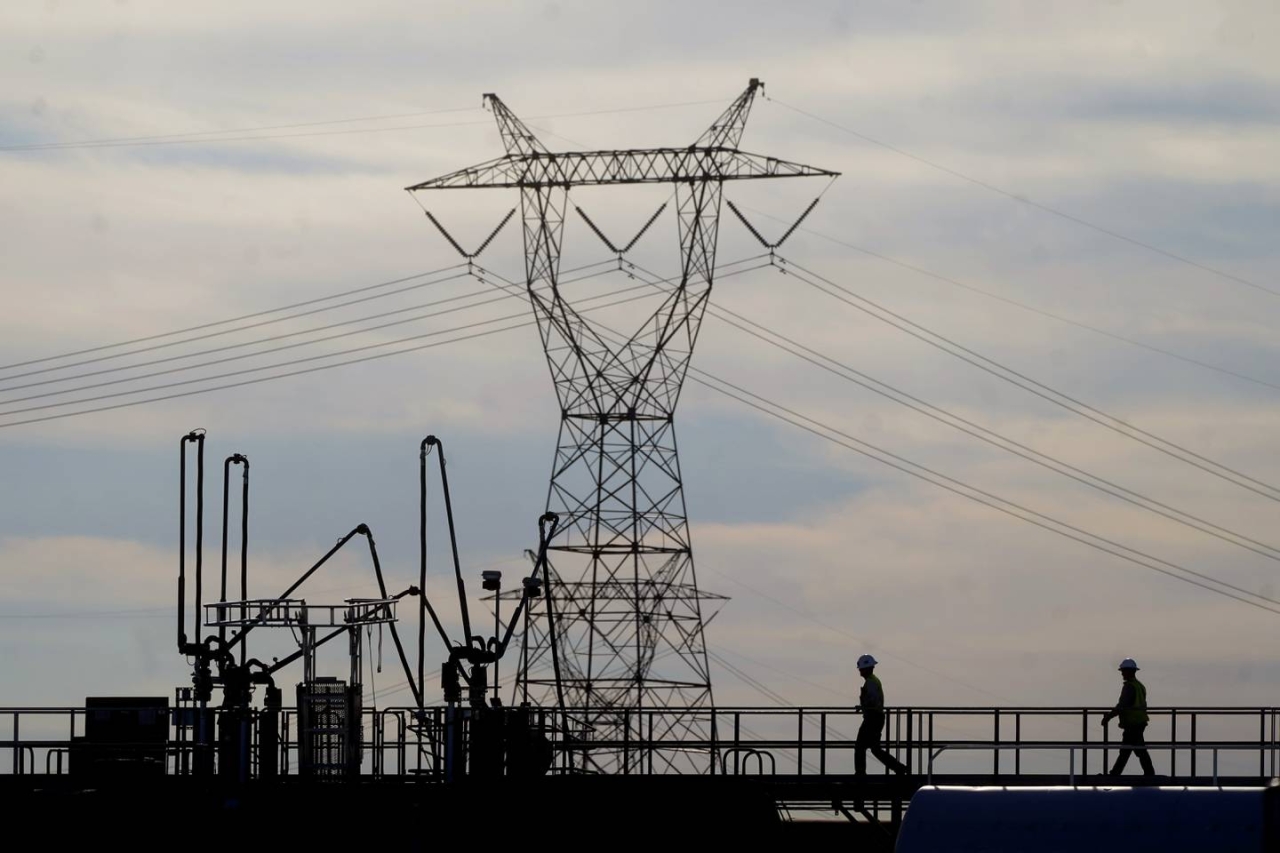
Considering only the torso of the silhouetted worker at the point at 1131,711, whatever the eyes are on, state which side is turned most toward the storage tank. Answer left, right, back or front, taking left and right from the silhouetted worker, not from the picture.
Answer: left

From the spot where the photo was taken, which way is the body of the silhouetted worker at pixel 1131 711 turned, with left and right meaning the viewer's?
facing to the left of the viewer

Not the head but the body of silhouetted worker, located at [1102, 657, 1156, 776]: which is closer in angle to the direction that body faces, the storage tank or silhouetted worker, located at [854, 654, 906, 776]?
the silhouetted worker
